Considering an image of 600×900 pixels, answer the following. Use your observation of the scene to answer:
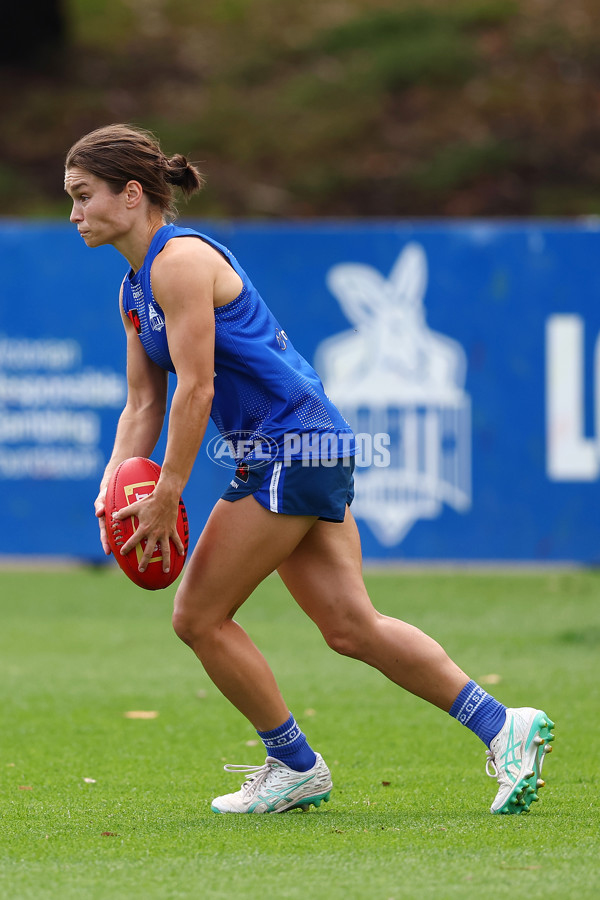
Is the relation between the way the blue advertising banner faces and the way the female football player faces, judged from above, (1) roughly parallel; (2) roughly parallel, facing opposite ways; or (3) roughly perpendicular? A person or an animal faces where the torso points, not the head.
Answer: roughly perpendicular

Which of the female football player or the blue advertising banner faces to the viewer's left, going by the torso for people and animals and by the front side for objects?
the female football player

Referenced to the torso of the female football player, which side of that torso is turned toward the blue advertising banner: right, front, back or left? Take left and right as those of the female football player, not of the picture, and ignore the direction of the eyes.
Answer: right

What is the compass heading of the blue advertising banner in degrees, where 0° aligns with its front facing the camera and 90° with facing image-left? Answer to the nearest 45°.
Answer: approximately 0°

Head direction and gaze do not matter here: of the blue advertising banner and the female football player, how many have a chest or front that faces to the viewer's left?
1

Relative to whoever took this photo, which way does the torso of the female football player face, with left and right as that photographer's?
facing to the left of the viewer

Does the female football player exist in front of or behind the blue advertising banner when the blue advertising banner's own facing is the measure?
in front

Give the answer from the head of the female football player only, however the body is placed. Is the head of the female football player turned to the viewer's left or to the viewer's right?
to the viewer's left
